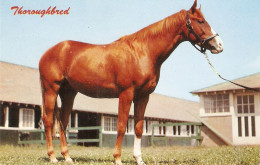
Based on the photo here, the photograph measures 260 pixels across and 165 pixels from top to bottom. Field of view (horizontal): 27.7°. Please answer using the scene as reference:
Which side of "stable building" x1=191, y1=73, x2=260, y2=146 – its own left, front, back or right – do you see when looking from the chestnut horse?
front

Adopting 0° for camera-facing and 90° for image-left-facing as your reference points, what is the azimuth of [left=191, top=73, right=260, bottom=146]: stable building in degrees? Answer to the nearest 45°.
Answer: approximately 0°

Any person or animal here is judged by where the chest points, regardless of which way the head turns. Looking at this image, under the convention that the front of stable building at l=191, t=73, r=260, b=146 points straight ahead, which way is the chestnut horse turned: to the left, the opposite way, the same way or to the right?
to the left

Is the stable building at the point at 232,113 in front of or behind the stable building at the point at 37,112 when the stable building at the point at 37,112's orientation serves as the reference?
in front

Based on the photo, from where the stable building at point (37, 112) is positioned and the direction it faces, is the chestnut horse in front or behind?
in front

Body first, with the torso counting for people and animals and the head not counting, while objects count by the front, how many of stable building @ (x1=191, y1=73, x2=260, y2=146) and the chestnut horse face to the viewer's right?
1

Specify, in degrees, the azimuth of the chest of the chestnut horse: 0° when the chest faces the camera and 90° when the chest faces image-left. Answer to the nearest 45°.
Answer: approximately 270°

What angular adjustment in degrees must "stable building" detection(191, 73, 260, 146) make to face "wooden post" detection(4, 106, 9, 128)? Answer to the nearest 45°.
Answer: approximately 90° to its right
